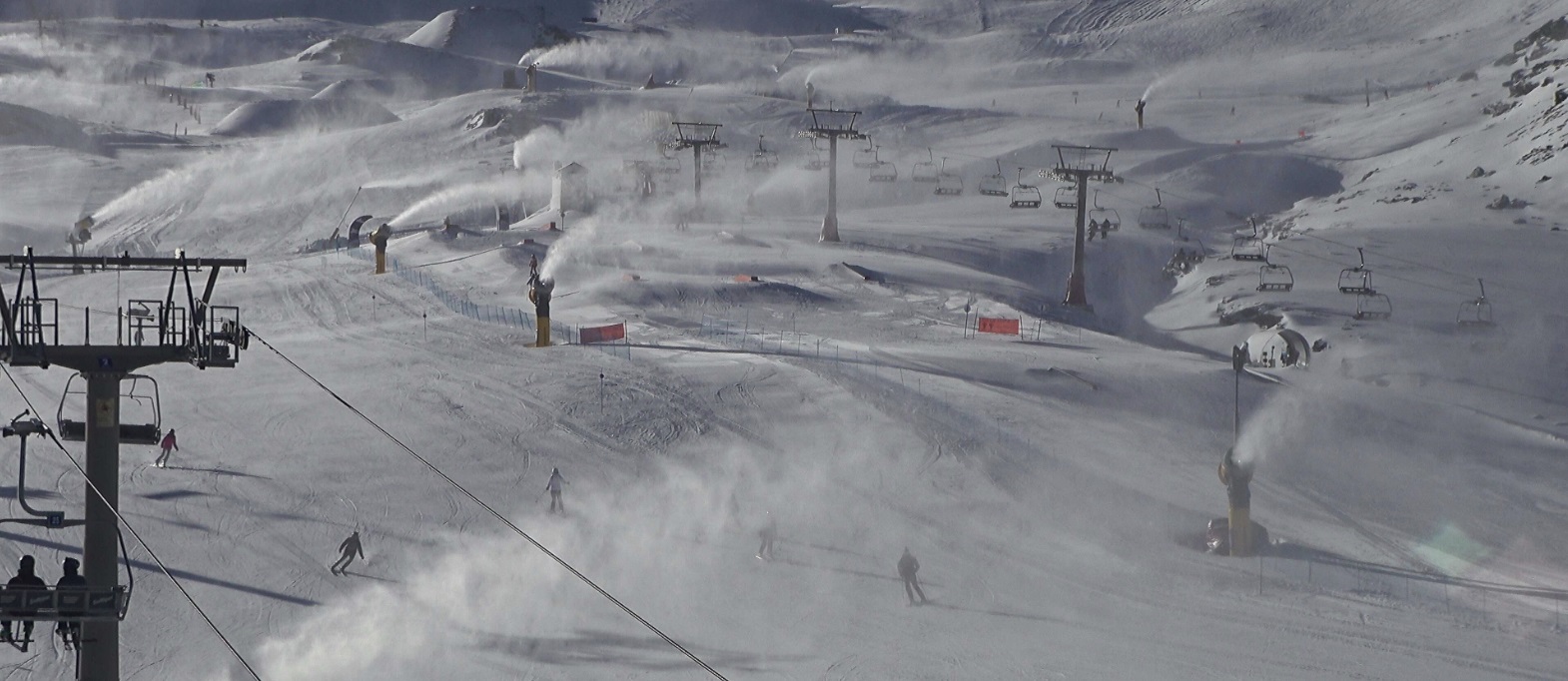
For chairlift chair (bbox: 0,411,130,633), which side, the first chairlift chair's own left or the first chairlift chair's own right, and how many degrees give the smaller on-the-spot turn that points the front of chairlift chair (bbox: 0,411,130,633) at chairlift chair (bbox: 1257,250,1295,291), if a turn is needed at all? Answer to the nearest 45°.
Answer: approximately 45° to the first chairlift chair's own right

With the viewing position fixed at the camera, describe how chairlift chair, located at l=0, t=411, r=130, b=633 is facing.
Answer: facing away from the viewer

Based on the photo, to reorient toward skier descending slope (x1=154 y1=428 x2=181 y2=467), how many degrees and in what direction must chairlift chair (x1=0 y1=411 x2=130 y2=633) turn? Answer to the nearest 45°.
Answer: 0° — it already faces them

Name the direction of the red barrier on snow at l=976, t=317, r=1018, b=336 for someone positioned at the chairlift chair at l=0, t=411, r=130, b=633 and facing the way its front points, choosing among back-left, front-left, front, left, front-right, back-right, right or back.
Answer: front-right

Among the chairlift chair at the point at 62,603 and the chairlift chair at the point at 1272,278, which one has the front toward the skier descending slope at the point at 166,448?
the chairlift chair at the point at 62,603
